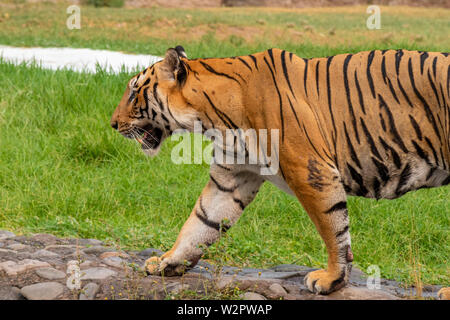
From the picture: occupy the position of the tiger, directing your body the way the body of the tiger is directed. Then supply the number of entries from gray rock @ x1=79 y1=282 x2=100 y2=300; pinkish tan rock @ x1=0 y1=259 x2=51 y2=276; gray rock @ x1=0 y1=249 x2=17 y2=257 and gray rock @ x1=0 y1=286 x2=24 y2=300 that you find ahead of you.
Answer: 4

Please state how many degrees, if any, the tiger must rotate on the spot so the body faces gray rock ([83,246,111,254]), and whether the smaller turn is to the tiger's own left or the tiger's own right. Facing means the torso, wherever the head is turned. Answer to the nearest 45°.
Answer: approximately 45° to the tiger's own right

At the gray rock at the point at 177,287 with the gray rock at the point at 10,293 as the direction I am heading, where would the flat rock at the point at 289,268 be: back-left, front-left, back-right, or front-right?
back-right

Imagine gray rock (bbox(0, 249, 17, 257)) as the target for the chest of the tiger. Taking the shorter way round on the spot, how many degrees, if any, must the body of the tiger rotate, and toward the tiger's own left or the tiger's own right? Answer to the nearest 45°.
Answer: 0° — it already faces it

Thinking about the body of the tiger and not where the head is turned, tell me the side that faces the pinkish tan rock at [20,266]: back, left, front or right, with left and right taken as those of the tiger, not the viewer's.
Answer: front

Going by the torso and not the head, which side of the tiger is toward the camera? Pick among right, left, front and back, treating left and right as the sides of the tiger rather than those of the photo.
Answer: left

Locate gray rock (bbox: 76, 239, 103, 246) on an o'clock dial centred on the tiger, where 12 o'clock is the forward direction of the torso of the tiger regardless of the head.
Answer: The gray rock is roughly at 1 o'clock from the tiger.

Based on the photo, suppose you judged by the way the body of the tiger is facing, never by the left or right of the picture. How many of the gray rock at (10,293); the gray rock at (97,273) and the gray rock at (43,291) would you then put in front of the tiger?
3

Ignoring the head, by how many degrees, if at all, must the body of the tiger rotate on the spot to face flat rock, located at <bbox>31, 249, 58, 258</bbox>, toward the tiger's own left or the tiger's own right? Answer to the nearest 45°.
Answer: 0° — it already faces it

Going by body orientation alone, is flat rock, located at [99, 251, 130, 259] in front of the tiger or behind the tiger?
in front

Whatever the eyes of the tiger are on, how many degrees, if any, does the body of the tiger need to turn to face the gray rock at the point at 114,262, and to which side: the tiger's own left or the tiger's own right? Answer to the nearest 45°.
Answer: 0° — it already faces it
